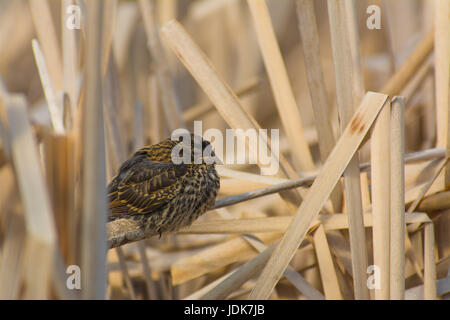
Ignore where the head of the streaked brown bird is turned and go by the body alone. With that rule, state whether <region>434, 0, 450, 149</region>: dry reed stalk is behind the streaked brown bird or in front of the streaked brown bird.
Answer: in front

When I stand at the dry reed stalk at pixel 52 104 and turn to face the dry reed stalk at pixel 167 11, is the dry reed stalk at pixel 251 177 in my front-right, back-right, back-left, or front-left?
front-right

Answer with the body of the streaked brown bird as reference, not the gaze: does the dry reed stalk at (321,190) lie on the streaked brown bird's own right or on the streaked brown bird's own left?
on the streaked brown bird's own left

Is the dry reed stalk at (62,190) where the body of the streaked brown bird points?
no

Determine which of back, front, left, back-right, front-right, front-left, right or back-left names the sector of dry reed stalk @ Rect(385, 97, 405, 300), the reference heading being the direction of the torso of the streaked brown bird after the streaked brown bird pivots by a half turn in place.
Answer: back-left

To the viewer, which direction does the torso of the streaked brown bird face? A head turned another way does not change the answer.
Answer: to the viewer's right

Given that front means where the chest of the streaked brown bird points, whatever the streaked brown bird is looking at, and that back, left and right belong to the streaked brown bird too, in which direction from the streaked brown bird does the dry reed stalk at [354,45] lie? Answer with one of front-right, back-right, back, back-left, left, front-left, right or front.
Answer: front-left

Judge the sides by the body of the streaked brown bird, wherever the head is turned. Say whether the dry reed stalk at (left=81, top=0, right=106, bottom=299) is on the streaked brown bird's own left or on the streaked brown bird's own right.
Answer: on the streaked brown bird's own right

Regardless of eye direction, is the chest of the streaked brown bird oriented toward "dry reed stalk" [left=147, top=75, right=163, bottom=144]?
no
